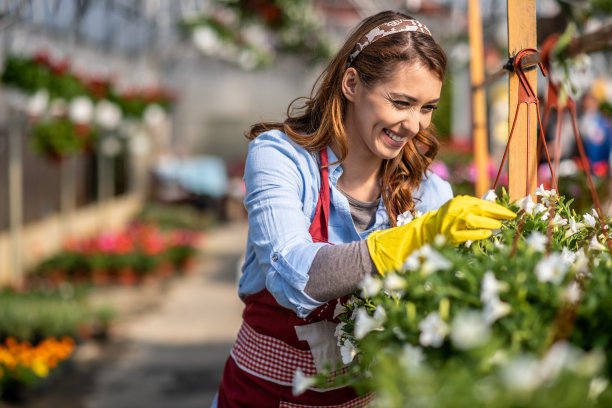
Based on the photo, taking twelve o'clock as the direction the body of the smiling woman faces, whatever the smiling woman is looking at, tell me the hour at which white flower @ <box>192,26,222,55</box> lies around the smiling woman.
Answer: The white flower is roughly at 7 o'clock from the smiling woman.

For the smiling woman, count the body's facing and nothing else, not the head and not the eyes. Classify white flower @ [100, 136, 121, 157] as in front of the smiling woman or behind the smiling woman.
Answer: behind

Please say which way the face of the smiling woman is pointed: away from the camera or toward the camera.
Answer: toward the camera

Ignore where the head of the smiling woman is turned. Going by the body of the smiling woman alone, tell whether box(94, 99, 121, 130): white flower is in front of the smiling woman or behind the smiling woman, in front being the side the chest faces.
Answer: behind

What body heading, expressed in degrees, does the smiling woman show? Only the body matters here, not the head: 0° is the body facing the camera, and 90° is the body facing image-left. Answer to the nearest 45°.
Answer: approximately 315°

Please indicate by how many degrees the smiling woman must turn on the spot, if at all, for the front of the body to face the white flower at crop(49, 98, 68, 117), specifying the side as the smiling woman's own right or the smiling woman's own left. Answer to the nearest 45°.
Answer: approximately 180°

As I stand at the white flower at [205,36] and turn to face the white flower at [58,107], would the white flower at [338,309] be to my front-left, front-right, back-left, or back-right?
front-left

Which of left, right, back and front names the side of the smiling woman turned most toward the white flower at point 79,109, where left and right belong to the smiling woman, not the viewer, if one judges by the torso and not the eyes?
back

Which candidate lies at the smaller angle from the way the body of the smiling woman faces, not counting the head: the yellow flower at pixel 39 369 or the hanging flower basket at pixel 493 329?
the hanging flower basket

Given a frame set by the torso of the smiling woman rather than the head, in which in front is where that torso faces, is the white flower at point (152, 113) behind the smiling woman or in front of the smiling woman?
behind

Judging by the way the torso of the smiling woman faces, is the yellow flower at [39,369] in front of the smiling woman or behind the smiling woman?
behind
